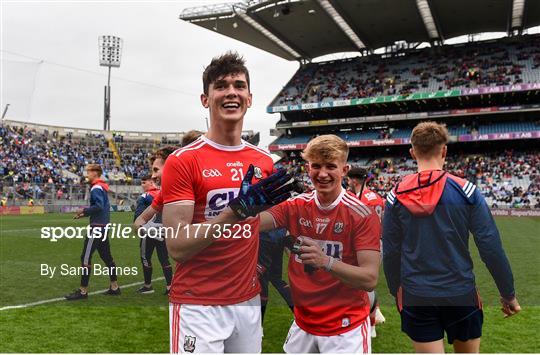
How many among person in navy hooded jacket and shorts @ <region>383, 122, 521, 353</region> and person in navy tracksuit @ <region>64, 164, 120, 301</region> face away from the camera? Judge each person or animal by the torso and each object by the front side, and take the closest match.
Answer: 1

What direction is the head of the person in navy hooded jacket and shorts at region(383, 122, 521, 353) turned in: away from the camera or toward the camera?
away from the camera

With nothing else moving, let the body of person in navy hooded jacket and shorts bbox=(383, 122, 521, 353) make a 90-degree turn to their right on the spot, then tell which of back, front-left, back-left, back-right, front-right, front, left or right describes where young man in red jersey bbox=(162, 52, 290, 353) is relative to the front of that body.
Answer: back-right

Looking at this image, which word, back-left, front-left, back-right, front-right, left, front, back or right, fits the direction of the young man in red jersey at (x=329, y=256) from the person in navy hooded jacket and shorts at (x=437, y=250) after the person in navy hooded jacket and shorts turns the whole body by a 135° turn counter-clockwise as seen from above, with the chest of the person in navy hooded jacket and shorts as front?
front

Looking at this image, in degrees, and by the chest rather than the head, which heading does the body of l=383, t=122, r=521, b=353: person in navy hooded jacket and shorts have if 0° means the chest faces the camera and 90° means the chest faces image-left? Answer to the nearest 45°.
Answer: approximately 180°

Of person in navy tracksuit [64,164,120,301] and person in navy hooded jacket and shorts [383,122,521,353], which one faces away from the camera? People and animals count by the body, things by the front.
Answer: person in navy hooded jacket and shorts [383,122,521,353]
